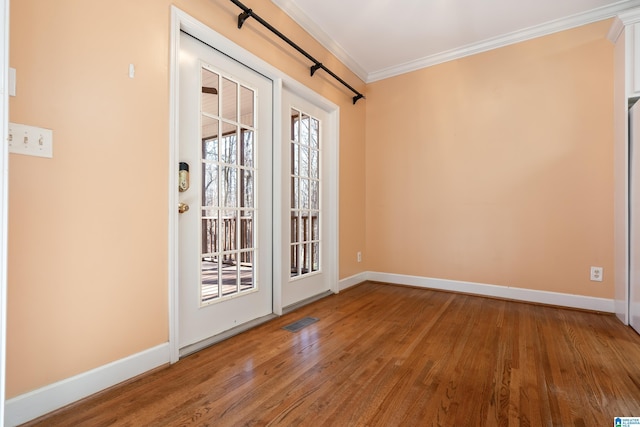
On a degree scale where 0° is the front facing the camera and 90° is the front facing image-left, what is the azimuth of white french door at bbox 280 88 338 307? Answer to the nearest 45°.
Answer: approximately 315°

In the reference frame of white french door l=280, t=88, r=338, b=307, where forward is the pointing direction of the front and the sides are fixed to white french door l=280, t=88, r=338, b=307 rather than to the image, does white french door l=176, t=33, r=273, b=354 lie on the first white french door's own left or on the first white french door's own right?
on the first white french door's own right

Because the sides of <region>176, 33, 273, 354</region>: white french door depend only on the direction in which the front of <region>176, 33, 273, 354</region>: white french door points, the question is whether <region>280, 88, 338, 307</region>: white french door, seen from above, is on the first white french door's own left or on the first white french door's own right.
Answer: on the first white french door's own left
